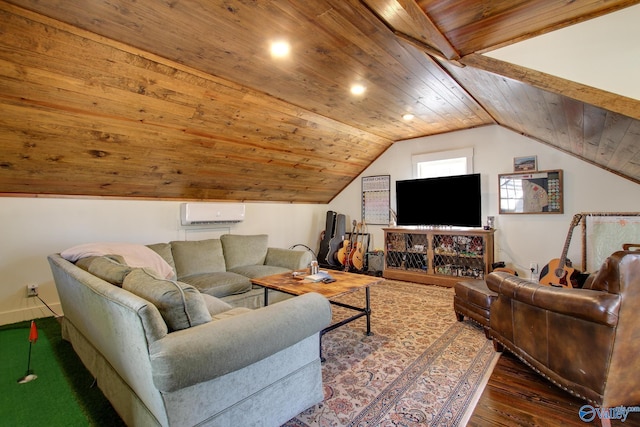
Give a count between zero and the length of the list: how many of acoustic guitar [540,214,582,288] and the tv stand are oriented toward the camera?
2

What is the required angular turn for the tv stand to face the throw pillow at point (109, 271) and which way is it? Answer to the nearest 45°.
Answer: approximately 45° to its right

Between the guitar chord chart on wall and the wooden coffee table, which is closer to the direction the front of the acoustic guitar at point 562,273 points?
the wooden coffee table

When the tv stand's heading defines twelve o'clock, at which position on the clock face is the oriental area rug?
The oriental area rug is roughly at 12 o'clock from the tv stand.

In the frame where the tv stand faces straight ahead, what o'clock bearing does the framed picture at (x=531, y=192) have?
The framed picture is roughly at 9 o'clock from the tv stand.

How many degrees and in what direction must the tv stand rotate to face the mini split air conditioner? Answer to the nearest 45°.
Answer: approximately 45° to its right

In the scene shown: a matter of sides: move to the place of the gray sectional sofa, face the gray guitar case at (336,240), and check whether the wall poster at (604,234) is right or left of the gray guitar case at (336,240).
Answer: right

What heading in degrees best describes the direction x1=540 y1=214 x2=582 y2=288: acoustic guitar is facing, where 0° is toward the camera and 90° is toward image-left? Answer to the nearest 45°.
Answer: approximately 0°

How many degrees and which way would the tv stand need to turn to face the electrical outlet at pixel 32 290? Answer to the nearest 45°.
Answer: approximately 45° to its right

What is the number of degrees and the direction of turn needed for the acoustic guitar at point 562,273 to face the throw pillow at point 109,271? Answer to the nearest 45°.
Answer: approximately 45° to its right
